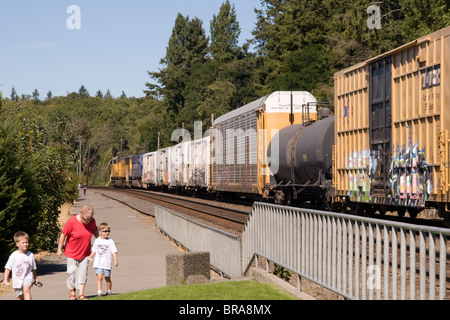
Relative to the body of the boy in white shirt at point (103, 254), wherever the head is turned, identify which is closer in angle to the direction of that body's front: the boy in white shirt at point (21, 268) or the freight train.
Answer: the boy in white shirt

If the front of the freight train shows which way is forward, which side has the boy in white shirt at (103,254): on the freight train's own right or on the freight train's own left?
on the freight train's own left

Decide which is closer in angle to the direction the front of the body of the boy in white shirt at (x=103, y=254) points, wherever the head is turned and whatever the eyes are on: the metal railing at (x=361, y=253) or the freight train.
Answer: the metal railing

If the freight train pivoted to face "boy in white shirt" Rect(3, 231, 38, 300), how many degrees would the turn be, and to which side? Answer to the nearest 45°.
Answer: approximately 90° to its left

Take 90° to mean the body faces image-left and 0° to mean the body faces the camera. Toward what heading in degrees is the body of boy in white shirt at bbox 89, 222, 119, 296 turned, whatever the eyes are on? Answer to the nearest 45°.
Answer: approximately 0°

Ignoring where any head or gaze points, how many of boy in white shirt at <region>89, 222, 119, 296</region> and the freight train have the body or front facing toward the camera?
1

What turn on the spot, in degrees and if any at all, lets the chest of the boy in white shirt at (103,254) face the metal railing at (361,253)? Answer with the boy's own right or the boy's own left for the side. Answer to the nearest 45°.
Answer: approximately 45° to the boy's own left

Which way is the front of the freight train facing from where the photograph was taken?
facing away from the viewer and to the left of the viewer
